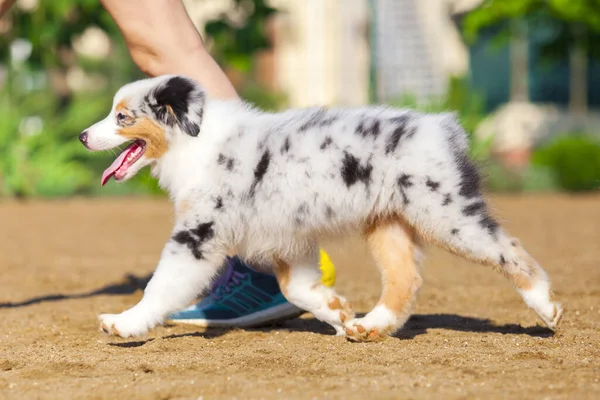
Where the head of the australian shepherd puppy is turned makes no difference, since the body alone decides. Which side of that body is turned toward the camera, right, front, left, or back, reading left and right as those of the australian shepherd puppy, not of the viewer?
left

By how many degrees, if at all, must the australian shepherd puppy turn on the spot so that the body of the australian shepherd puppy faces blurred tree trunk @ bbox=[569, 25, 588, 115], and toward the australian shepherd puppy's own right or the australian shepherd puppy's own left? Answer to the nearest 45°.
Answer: approximately 90° to the australian shepherd puppy's own right
